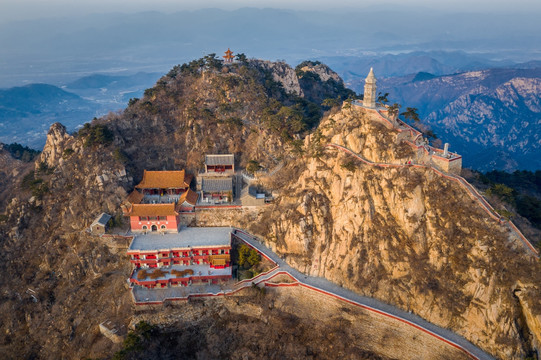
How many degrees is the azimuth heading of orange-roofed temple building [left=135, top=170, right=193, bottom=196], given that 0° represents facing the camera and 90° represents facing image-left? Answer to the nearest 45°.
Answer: approximately 0°

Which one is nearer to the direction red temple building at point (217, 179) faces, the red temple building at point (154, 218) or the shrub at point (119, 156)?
the red temple building

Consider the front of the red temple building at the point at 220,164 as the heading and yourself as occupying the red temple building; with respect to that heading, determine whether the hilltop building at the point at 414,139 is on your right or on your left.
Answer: on your left

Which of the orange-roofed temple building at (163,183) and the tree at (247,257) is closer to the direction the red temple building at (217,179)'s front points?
the tree

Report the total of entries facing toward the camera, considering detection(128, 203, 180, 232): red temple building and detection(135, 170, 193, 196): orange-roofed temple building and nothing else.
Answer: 2

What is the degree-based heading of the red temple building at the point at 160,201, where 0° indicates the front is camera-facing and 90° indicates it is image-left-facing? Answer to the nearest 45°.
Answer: approximately 0°
